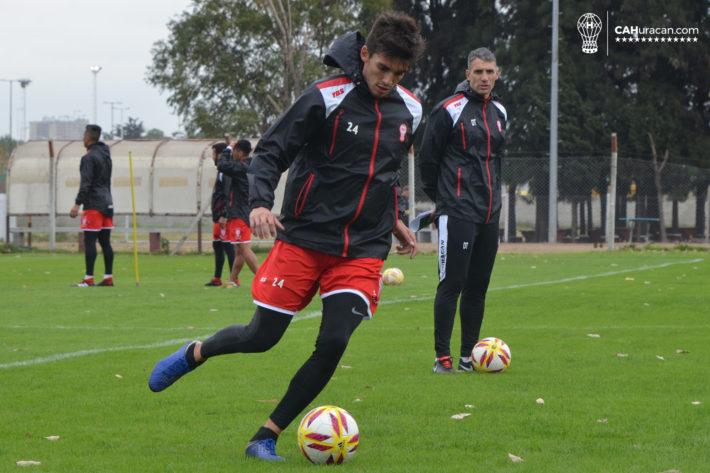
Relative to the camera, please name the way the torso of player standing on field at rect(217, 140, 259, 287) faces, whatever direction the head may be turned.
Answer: to the viewer's left

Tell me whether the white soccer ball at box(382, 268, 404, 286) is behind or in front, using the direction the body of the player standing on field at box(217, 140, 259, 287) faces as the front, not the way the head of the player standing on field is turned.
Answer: behind

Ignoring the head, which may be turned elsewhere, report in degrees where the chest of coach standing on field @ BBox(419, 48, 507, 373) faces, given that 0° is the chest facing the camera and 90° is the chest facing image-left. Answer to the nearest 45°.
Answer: approximately 315°

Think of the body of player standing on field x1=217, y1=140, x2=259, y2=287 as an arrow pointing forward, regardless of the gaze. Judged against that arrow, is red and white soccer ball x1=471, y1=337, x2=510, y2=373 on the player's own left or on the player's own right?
on the player's own left

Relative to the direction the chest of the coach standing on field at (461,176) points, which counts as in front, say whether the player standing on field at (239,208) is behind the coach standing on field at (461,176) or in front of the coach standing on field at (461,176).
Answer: behind

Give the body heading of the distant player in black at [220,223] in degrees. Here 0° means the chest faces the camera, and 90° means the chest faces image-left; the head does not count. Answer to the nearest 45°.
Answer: approximately 90°

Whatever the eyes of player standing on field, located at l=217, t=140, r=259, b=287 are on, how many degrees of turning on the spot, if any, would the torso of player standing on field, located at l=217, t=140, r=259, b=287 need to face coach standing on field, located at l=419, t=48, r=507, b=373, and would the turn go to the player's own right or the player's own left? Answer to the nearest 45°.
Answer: approximately 90° to the player's own left

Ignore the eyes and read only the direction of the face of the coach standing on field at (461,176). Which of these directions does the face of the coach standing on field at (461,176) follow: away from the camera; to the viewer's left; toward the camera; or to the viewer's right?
toward the camera

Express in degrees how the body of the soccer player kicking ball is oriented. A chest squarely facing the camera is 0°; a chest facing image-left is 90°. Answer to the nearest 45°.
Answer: approximately 315°

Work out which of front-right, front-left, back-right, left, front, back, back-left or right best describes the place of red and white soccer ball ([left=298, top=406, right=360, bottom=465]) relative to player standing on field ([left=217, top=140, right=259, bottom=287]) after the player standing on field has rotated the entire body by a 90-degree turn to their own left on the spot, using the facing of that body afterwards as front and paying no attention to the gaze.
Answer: front

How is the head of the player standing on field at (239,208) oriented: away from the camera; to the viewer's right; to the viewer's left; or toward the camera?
to the viewer's left

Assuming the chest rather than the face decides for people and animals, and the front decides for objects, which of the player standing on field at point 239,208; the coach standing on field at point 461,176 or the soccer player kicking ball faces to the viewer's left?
the player standing on field at point 239,208
